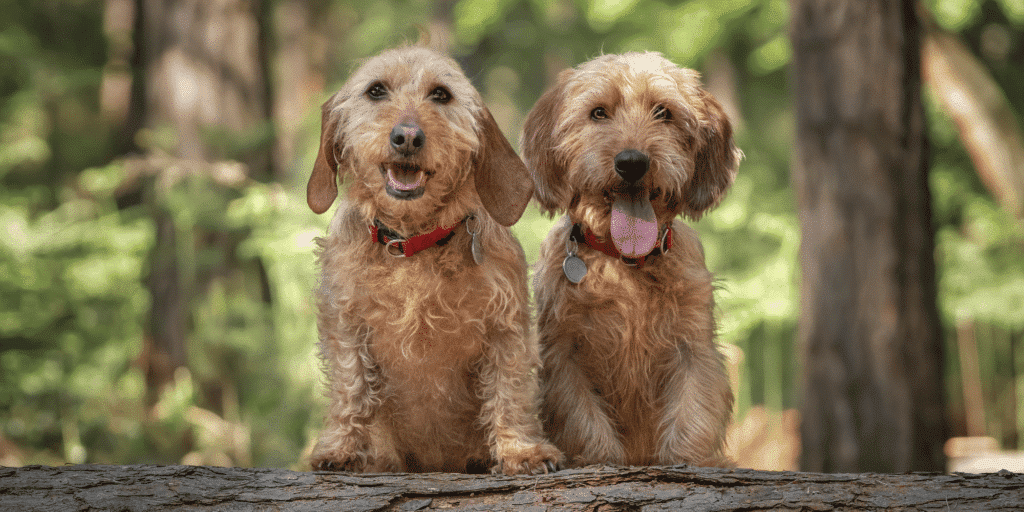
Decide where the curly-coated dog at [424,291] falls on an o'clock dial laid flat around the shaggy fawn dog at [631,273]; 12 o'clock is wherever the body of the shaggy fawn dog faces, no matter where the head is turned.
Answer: The curly-coated dog is roughly at 2 o'clock from the shaggy fawn dog.

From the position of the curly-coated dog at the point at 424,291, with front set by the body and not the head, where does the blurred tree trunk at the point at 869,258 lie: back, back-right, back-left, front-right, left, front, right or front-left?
back-left

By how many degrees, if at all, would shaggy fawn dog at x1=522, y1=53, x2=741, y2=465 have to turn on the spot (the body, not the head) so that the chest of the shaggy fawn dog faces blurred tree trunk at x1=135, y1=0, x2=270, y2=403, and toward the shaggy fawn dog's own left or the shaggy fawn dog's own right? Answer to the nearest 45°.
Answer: approximately 135° to the shaggy fawn dog's own right

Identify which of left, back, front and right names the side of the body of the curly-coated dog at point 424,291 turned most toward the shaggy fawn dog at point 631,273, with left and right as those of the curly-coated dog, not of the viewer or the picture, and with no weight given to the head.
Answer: left

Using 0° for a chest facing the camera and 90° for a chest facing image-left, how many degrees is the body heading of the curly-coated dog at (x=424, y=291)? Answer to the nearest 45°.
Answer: approximately 0°

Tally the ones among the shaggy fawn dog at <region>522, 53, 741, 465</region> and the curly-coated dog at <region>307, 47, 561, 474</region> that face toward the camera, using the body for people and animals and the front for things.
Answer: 2

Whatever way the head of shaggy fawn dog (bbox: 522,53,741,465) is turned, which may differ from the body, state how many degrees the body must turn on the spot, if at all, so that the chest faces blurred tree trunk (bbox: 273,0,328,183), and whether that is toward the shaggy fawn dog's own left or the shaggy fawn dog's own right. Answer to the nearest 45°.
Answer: approximately 135° to the shaggy fawn dog's own right

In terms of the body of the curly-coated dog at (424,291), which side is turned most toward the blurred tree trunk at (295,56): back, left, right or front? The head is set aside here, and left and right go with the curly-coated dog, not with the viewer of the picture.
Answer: back

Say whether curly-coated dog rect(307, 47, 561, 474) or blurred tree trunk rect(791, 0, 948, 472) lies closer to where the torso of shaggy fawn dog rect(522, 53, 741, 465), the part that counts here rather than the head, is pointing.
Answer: the curly-coated dog
